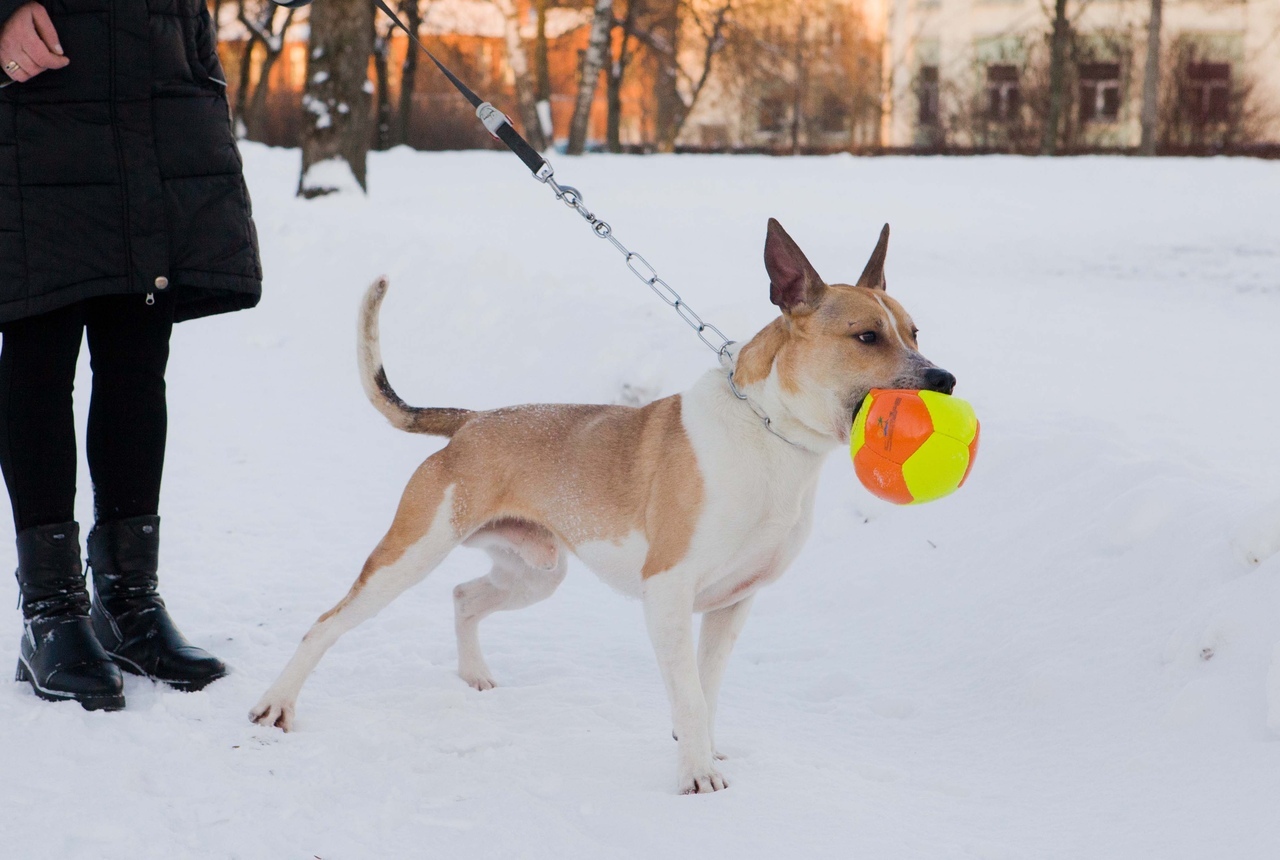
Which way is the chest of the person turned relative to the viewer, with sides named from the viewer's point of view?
facing the viewer and to the right of the viewer

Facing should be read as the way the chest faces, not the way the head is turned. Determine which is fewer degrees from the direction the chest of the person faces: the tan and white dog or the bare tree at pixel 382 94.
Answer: the tan and white dog

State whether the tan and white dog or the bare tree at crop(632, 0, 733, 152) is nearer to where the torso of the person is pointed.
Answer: the tan and white dog

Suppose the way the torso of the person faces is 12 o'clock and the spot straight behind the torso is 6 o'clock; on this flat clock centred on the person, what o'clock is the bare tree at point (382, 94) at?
The bare tree is roughly at 8 o'clock from the person.

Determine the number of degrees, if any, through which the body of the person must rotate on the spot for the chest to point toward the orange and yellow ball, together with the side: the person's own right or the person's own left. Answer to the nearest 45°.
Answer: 0° — they already face it

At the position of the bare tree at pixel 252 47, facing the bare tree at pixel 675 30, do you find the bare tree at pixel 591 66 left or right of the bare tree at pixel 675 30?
right

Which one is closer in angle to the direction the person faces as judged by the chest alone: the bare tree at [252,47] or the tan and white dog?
the tan and white dog

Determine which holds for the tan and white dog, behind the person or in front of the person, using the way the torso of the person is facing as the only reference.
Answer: in front

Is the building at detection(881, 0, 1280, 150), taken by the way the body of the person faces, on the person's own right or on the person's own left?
on the person's own left

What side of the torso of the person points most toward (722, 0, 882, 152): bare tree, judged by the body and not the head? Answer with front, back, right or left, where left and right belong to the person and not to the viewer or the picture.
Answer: left
